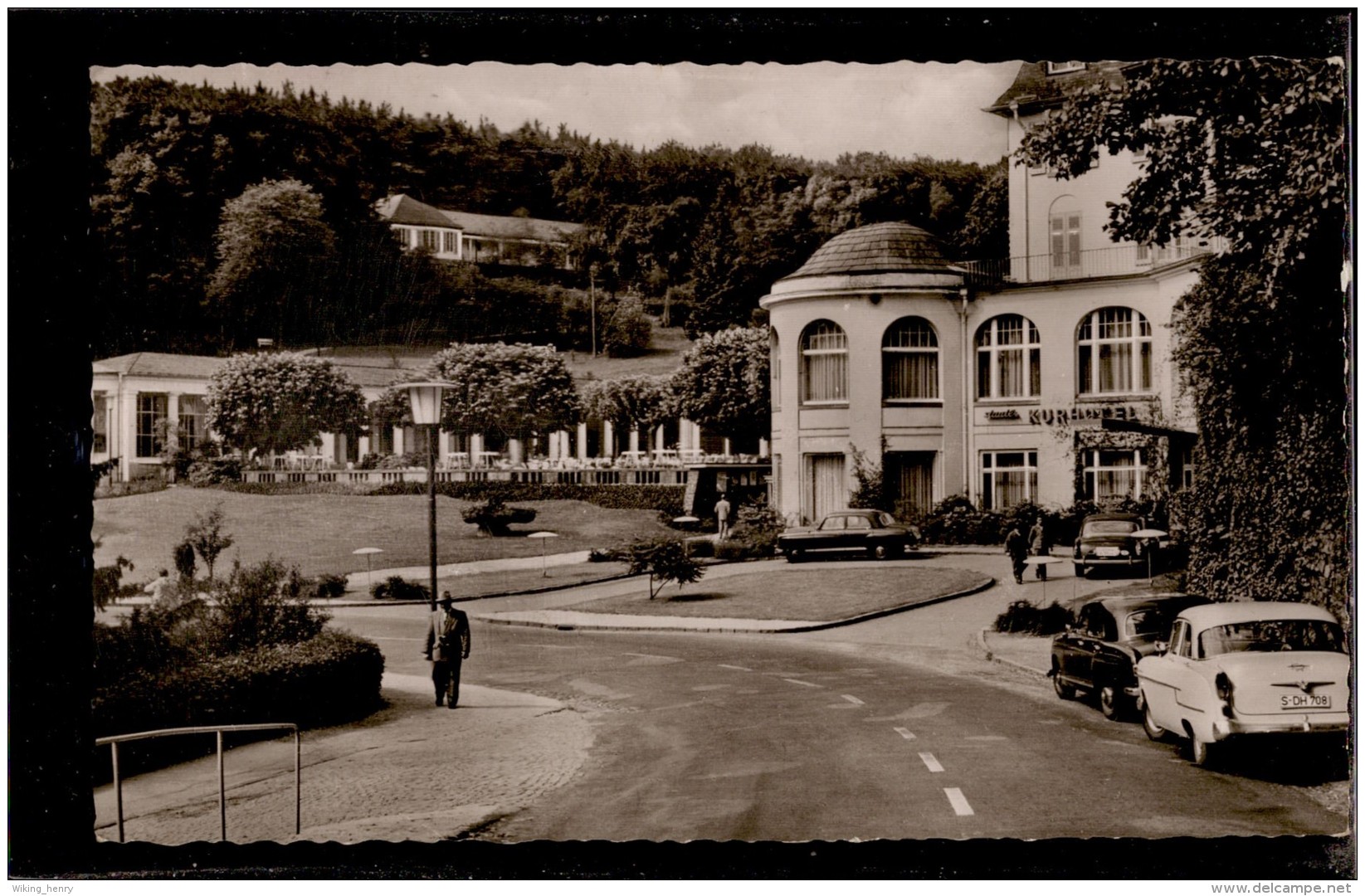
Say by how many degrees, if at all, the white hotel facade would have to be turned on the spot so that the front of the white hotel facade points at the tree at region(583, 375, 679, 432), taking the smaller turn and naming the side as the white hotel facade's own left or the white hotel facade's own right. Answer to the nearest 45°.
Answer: approximately 90° to the white hotel facade's own right

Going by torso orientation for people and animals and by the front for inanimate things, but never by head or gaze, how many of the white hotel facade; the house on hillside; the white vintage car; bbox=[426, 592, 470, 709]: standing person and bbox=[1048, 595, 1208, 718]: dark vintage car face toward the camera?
3

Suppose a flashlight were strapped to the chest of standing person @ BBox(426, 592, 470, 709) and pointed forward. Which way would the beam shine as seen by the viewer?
toward the camera

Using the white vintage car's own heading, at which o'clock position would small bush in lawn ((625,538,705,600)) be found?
The small bush in lawn is roughly at 10 o'clock from the white vintage car.

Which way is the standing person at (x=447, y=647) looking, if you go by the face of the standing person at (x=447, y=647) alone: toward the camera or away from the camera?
toward the camera

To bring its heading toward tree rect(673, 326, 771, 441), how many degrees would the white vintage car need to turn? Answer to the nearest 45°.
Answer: approximately 45° to its left

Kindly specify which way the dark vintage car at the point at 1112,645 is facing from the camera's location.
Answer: facing away from the viewer and to the left of the viewer

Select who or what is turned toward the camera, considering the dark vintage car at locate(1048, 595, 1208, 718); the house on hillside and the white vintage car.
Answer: the house on hillside

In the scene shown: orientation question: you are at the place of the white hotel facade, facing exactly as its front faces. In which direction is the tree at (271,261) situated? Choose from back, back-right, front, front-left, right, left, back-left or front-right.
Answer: right

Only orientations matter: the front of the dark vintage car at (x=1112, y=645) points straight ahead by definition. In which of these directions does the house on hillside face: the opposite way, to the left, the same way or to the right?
the opposite way

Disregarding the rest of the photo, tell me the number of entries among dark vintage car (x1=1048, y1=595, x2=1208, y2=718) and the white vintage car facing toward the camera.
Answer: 0

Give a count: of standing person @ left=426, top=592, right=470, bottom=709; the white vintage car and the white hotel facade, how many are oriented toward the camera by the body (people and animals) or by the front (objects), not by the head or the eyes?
2

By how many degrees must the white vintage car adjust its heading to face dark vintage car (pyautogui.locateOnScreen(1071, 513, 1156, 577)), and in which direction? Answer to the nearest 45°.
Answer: approximately 45° to its left

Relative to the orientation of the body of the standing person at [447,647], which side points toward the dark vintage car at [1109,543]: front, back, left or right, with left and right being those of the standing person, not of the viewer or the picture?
left

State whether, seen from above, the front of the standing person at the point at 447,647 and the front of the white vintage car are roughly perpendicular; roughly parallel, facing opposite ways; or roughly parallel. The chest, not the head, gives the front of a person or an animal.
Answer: roughly parallel, facing opposite ways

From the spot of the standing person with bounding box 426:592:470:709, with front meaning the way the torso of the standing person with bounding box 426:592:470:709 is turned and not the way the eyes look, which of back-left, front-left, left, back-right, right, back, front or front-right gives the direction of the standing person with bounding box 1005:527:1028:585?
left

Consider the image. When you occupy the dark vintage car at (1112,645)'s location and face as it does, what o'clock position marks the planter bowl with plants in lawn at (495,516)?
The planter bowl with plants in lawn is roughly at 10 o'clock from the dark vintage car.

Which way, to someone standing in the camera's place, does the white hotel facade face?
facing the viewer
